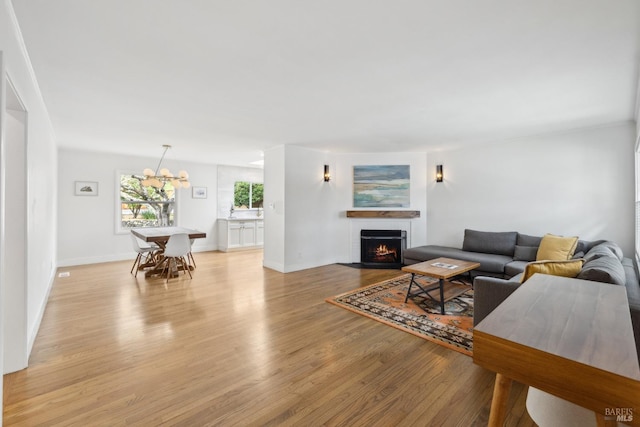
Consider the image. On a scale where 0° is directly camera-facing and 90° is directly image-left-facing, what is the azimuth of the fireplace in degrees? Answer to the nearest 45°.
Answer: approximately 0°

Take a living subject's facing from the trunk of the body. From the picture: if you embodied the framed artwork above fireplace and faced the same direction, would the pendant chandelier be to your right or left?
on your right

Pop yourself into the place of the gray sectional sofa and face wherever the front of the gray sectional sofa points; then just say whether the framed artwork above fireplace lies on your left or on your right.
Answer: on your right

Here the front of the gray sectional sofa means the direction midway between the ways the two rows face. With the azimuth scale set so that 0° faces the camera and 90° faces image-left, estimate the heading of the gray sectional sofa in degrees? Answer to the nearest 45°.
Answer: approximately 45°

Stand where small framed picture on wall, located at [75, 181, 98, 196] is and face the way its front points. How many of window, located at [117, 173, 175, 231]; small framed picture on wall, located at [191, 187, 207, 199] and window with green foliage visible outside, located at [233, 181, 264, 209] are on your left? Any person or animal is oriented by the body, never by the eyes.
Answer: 3

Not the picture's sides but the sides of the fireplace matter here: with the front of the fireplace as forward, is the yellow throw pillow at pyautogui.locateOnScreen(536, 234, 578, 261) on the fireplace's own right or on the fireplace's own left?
on the fireplace's own left

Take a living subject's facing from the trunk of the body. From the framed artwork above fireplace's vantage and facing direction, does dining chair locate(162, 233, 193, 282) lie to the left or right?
on its right

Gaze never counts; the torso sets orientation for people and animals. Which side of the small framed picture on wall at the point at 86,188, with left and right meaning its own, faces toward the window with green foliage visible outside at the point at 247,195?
left
